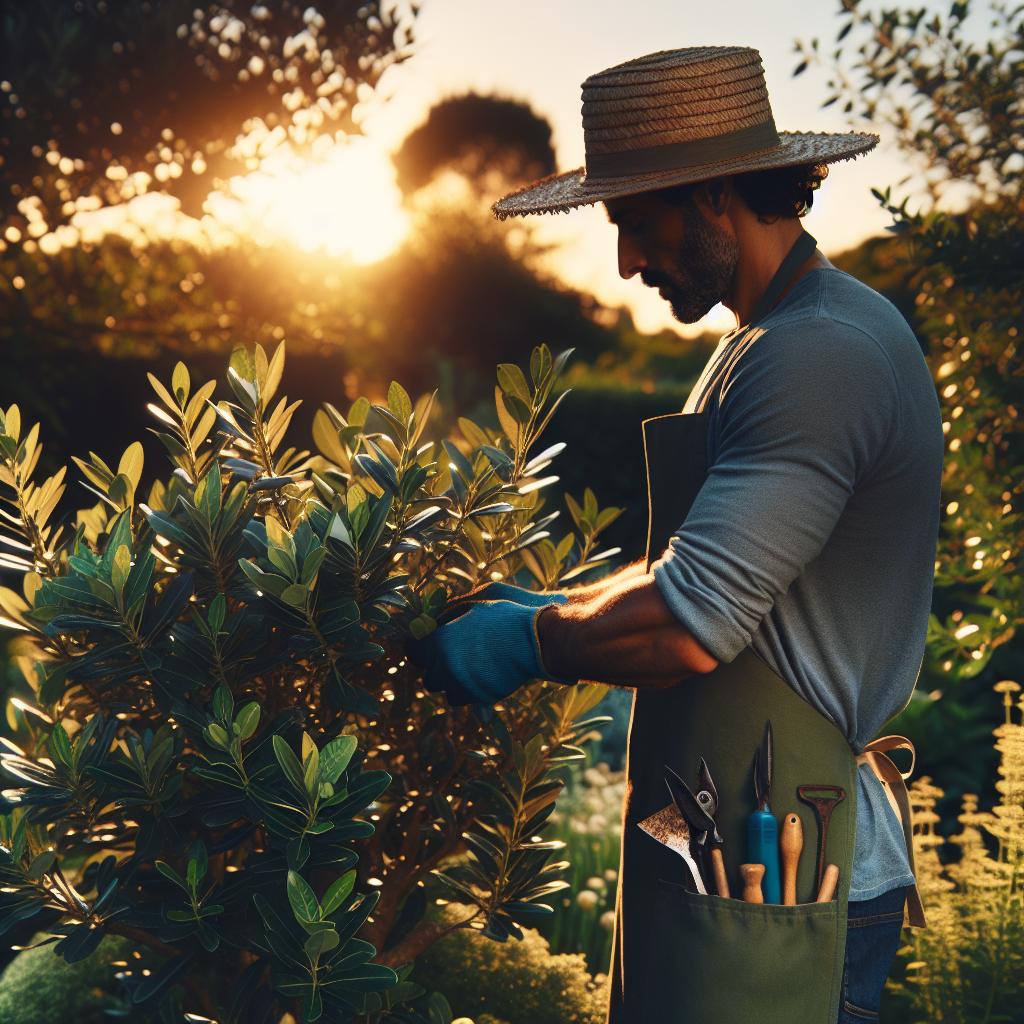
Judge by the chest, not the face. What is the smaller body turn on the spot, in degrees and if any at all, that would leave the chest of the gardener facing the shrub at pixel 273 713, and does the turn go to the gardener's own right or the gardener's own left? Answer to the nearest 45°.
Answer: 0° — they already face it

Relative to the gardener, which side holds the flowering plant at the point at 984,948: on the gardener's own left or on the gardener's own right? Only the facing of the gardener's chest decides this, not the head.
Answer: on the gardener's own right

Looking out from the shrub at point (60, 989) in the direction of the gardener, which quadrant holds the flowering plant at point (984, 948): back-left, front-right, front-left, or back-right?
front-left

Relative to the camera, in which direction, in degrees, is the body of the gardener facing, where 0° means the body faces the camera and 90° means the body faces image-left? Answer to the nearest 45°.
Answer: approximately 90°
